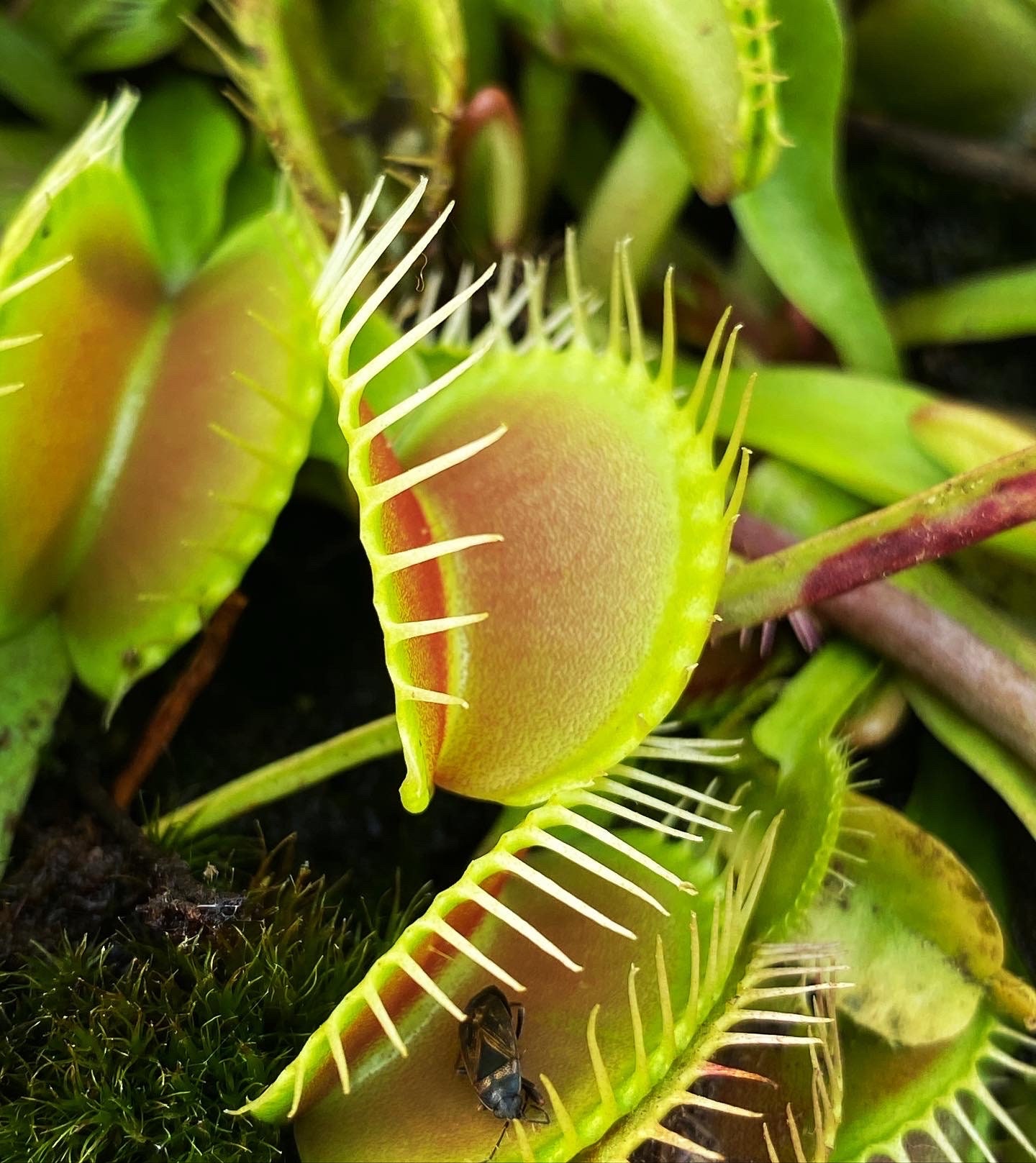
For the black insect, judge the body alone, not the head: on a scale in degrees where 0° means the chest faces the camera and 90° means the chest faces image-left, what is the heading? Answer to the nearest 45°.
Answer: approximately 0°
